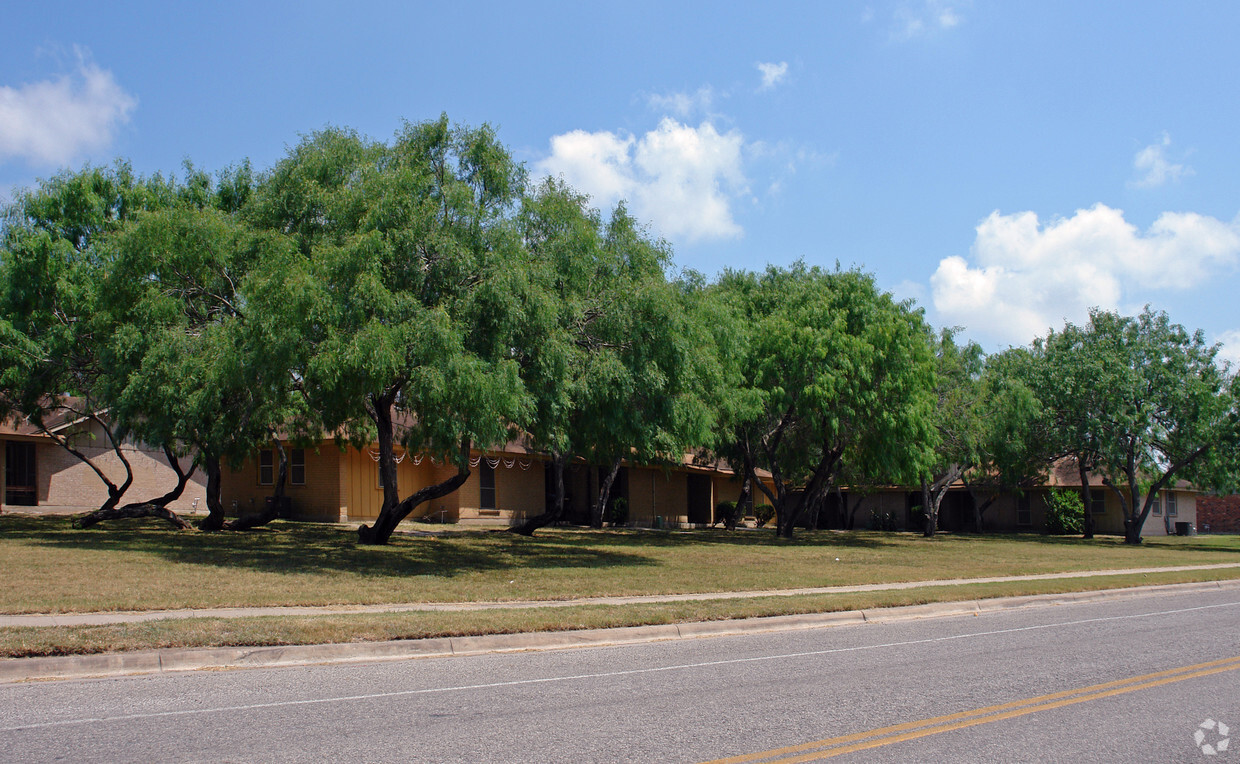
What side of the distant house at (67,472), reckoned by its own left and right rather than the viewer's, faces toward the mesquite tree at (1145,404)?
left

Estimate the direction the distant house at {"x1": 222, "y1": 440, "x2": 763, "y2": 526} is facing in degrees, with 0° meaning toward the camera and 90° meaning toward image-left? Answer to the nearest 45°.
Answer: approximately 0°

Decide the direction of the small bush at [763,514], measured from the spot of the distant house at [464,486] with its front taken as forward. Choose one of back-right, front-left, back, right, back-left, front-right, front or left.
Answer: back-left

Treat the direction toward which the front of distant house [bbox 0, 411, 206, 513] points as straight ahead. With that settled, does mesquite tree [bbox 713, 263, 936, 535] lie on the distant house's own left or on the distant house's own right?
on the distant house's own left

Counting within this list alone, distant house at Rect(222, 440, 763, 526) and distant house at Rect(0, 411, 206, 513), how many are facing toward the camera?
2

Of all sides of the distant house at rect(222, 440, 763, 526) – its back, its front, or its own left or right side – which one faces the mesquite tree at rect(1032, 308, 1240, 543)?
left

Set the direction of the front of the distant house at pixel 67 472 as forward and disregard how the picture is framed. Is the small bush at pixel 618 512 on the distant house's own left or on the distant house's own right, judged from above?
on the distant house's own left

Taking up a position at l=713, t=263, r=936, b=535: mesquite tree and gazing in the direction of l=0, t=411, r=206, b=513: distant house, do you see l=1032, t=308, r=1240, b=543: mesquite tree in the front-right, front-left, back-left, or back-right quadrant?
back-right
